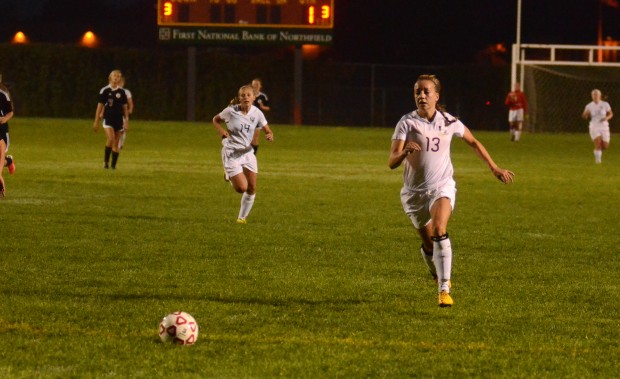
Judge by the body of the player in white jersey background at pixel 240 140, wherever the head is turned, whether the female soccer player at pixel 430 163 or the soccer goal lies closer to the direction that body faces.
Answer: the female soccer player

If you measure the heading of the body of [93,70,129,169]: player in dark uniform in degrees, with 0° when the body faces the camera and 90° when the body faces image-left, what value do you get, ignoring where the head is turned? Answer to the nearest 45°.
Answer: approximately 0°

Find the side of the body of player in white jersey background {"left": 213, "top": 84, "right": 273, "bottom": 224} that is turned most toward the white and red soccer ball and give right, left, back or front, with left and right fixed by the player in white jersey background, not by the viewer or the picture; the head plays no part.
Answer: front

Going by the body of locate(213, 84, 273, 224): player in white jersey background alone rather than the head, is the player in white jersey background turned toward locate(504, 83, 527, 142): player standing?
no

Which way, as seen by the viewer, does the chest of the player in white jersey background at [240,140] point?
toward the camera

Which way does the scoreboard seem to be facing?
toward the camera

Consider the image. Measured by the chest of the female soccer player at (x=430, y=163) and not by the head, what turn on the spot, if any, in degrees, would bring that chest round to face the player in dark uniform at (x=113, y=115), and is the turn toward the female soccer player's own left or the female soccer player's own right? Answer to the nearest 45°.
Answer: approximately 135° to the female soccer player's own right

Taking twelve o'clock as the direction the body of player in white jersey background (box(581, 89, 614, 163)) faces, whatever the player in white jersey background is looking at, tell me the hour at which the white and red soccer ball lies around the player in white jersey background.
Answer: The white and red soccer ball is roughly at 12 o'clock from the player in white jersey background.

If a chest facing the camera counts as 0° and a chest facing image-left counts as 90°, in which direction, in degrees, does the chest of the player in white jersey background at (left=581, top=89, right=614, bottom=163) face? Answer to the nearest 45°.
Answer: approximately 0°

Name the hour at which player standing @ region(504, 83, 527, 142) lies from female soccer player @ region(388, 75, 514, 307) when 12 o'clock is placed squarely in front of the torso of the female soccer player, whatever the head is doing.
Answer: The player standing is roughly at 6 o'clock from the female soccer player.

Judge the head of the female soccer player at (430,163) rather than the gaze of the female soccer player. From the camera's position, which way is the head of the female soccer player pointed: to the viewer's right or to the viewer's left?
to the viewer's left

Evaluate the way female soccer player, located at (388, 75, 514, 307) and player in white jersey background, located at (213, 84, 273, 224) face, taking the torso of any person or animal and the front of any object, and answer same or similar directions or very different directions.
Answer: same or similar directions

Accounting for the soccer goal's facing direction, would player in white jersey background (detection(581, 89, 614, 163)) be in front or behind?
in front

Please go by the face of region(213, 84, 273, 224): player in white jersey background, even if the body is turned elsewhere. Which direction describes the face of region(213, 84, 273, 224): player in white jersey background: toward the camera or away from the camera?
toward the camera

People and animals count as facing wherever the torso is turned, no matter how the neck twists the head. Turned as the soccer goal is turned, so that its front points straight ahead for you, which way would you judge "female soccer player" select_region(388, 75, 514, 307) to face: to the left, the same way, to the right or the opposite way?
the same way

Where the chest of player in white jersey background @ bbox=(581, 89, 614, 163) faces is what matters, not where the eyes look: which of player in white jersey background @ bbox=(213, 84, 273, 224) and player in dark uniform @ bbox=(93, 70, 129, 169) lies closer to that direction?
the player in white jersey background

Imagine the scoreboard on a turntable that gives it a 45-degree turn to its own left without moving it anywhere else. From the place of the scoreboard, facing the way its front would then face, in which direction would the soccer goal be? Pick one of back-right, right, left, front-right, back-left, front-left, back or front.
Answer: front-left

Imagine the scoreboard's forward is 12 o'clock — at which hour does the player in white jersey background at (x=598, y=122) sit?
The player in white jersey background is roughly at 11 o'clock from the scoreboard.
